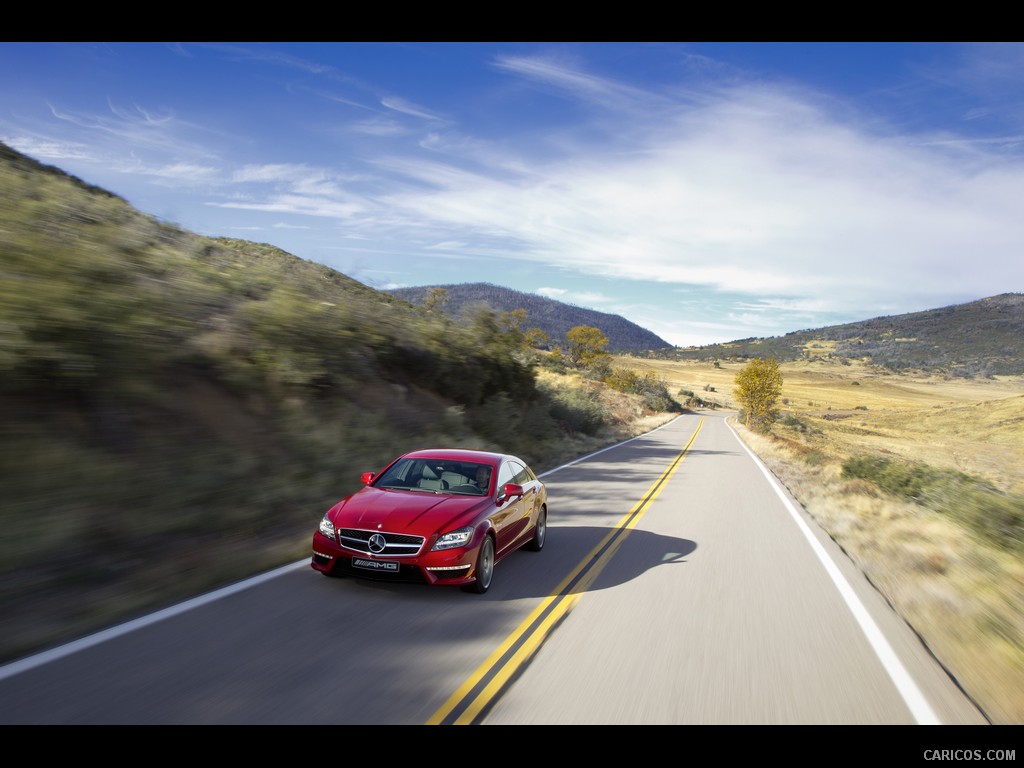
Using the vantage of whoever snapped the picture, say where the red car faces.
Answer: facing the viewer and to the left of the viewer
